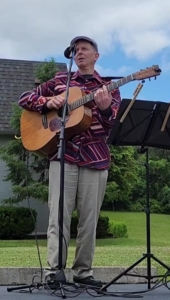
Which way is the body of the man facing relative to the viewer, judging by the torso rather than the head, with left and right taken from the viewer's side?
facing the viewer

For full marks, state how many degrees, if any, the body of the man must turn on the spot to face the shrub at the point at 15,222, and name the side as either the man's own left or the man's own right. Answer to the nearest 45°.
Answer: approximately 180°

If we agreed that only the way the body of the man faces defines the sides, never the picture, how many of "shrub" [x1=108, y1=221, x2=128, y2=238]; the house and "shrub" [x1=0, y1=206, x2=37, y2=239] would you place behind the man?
3

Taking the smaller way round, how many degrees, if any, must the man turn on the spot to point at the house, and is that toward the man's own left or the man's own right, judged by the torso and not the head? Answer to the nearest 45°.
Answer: approximately 180°

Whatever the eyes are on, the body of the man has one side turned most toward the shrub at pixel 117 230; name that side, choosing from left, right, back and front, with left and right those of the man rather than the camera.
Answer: back
